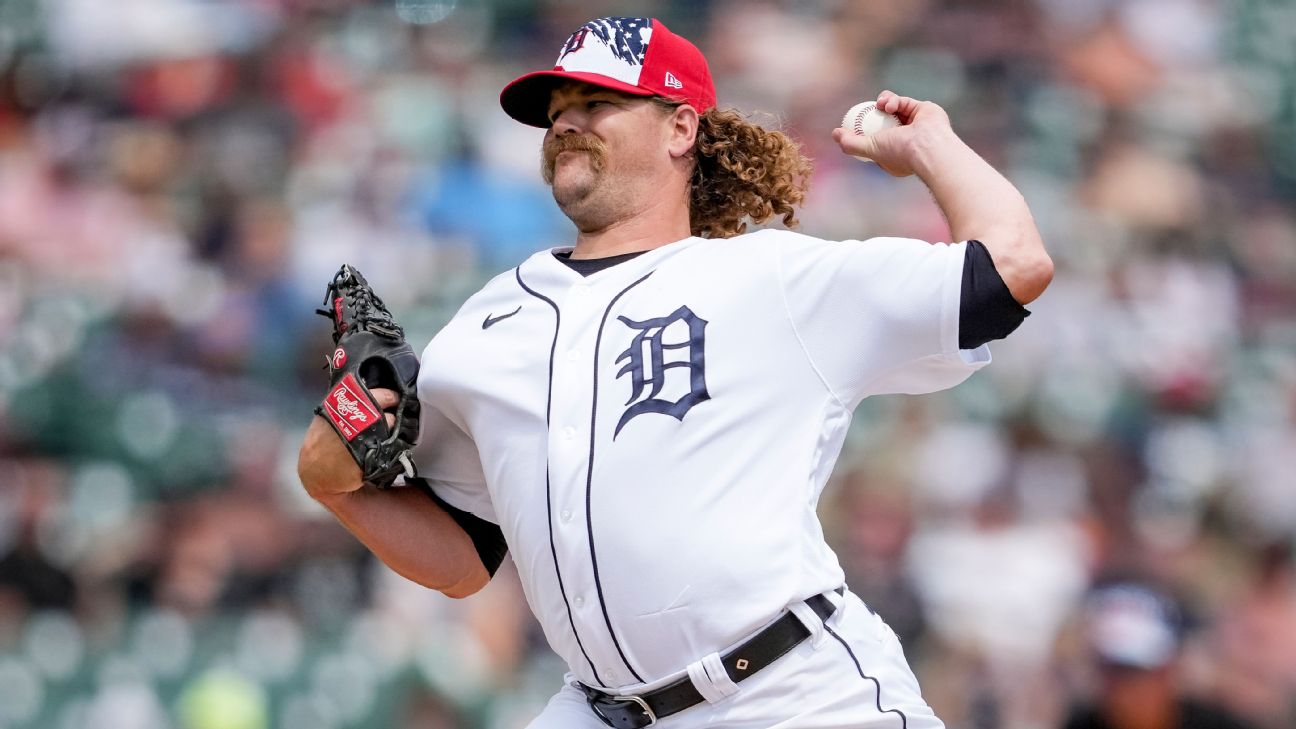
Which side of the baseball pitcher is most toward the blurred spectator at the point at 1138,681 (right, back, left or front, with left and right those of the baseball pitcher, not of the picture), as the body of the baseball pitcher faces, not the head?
back

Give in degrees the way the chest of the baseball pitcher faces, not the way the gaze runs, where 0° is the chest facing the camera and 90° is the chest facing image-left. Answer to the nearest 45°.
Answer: approximately 45°
